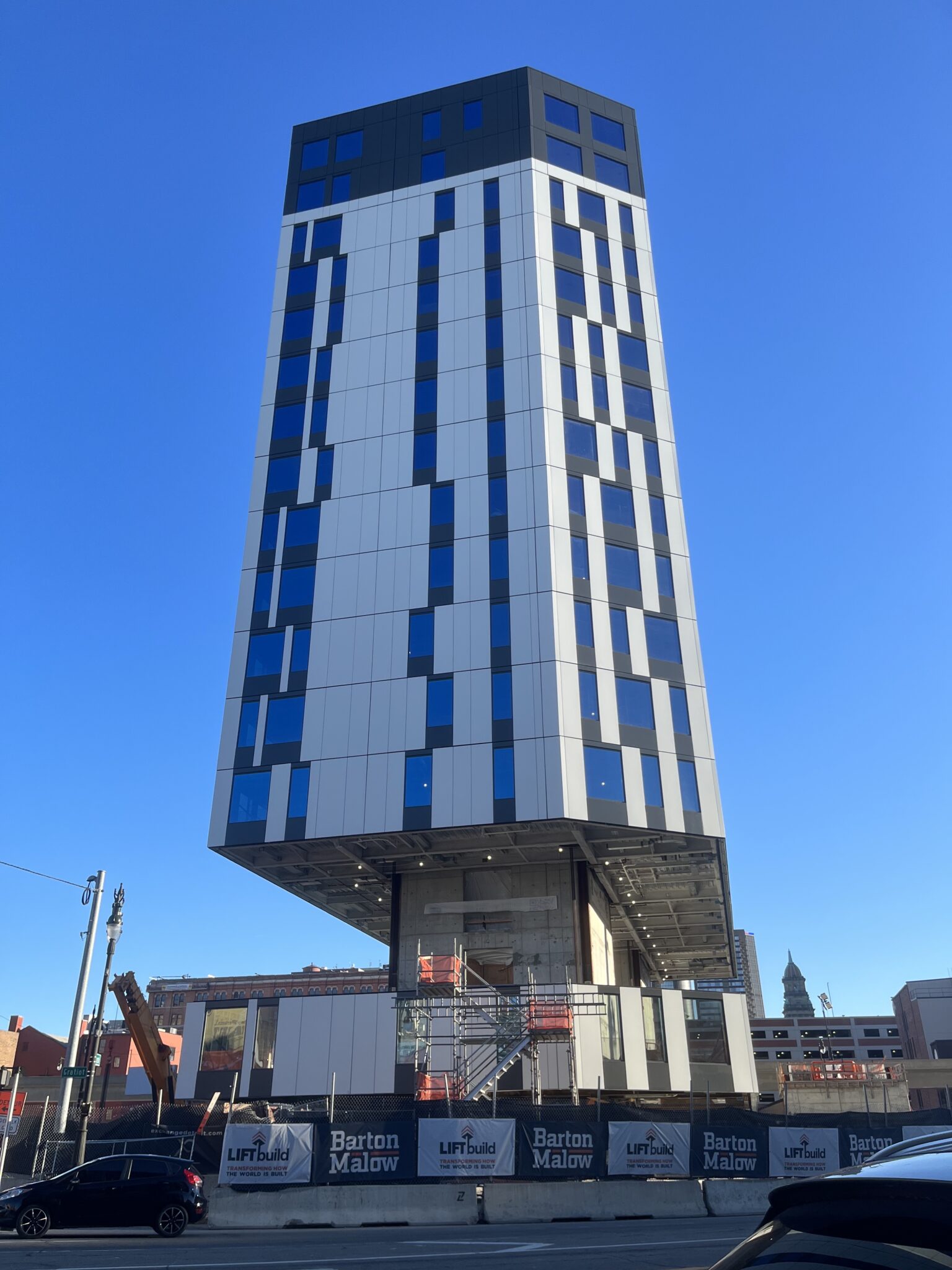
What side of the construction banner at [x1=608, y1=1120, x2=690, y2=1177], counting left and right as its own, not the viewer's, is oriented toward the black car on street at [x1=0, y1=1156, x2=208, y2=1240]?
right

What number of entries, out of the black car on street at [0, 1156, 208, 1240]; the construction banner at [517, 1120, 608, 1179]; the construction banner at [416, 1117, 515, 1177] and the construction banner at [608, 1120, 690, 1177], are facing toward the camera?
3

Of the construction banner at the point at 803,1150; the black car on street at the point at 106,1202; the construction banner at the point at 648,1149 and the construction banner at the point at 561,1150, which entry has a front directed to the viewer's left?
the black car on street

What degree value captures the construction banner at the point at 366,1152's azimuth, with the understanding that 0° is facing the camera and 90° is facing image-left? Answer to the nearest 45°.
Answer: approximately 0°

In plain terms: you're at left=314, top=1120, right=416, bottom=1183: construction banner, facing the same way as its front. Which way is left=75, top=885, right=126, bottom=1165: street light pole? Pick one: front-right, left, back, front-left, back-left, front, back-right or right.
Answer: back-right

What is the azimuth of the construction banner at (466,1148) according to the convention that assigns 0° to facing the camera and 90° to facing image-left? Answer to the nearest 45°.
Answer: approximately 0°
